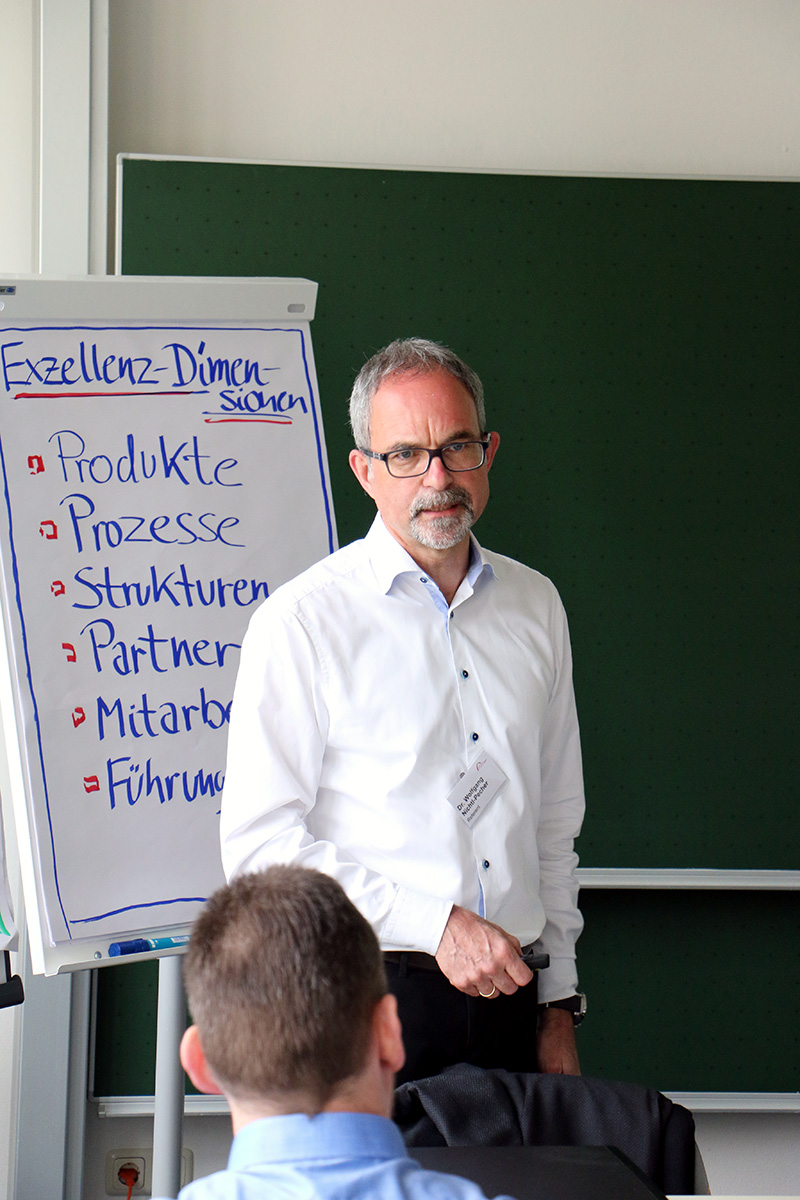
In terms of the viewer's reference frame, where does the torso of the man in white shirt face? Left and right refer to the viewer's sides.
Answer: facing the viewer and to the right of the viewer

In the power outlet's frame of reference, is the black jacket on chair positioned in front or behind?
in front

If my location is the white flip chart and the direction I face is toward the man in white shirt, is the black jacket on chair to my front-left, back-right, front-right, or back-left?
front-right

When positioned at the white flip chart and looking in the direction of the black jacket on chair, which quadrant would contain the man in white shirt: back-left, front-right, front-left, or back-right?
front-left

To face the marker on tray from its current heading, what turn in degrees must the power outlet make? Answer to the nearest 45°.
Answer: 0° — it already faces it

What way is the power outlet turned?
toward the camera

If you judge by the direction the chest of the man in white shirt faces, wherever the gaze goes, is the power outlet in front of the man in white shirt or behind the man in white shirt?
behind

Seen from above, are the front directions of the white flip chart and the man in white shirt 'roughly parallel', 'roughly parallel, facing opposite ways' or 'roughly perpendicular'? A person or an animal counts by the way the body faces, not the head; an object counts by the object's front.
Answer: roughly parallel

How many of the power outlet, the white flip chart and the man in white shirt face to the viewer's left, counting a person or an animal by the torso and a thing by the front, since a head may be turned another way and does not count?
0
